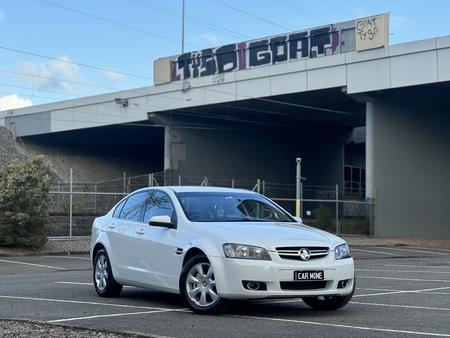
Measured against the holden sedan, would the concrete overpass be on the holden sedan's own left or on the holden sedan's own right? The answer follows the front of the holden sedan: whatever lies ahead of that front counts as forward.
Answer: on the holden sedan's own left

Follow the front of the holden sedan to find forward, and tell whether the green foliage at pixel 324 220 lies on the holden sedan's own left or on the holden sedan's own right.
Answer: on the holden sedan's own left

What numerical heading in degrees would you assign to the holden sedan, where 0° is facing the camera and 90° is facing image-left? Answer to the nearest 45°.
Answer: approximately 315°

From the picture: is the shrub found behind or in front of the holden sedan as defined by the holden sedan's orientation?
behind

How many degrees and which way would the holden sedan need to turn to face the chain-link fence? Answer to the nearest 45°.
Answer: approximately 135° to its left

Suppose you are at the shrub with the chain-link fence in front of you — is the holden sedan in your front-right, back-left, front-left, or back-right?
back-right
